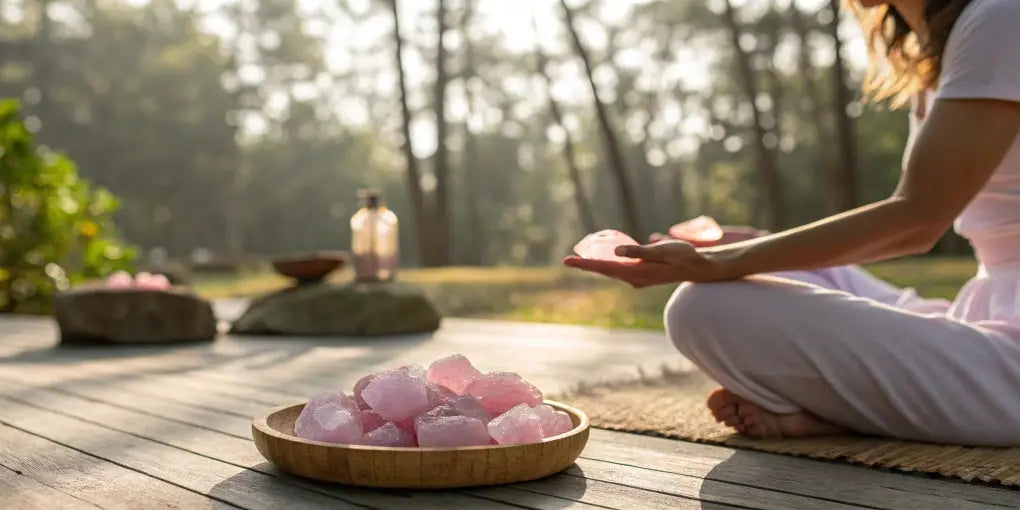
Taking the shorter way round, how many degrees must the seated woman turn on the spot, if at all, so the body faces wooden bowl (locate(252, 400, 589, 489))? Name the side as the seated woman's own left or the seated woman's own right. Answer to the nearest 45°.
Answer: approximately 45° to the seated woman's own left

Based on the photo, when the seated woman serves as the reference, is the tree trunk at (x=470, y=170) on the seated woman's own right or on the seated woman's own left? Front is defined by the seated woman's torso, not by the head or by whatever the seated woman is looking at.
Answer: on the seated woman's own right

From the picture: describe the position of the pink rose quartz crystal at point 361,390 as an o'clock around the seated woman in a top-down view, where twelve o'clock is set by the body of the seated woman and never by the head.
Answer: The pink rose quartz crystal is roughly at 11 o'clock from the seated woman.

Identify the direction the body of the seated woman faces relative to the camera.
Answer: to the viewer's left

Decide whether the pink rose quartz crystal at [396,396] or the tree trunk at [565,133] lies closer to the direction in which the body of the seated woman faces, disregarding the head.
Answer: the pink rose quartz crystal

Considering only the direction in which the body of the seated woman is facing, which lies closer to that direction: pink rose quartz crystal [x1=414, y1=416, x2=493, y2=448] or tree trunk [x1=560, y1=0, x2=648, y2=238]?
the pink rose quartz crystal

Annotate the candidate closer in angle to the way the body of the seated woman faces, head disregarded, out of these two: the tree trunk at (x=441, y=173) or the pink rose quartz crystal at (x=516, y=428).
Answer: the pink rose quartz crystal

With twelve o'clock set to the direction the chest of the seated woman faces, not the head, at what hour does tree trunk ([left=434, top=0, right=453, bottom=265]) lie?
The tree trunk is roughly at 2 o'clock from the seated woman.

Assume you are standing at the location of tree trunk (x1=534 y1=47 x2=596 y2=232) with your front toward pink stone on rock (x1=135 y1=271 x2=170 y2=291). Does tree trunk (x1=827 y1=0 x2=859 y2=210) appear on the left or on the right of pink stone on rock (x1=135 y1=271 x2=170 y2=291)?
left

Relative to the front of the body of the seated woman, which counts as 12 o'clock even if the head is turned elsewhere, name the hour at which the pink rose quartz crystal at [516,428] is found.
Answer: The pink rose quartz crystal is roughly at 11 o'clock from the seated woman.

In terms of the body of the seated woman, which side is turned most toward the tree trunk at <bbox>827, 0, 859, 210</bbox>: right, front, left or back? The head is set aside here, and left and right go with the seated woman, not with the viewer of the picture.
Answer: right

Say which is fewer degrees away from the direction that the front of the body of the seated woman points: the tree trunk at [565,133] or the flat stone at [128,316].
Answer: the flat stone

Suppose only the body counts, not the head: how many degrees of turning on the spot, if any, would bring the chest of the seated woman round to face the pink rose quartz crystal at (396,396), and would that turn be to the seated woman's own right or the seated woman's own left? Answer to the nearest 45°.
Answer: approximately 45° to the seated woman's own left
